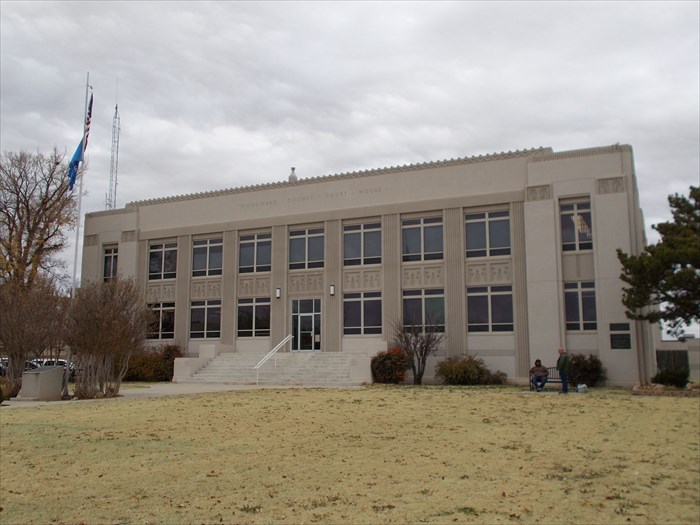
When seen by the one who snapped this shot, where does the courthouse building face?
facing the viewer and to the left of the viewer

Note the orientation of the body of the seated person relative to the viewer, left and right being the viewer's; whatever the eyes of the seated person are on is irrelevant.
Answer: facing the viewer

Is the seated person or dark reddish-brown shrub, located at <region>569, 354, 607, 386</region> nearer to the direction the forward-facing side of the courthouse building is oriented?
the seated person

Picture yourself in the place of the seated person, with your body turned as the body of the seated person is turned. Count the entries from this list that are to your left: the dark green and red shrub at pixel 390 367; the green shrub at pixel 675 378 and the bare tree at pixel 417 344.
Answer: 1

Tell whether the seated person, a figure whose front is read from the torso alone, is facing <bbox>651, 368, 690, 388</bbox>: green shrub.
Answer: no

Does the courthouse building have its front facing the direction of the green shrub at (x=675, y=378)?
no

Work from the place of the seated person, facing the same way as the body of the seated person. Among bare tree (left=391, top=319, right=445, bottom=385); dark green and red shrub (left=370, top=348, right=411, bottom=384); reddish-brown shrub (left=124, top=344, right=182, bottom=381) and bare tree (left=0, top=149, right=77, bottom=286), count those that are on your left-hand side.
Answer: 0

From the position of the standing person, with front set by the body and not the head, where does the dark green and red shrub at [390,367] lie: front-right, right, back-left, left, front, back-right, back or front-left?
front-right
